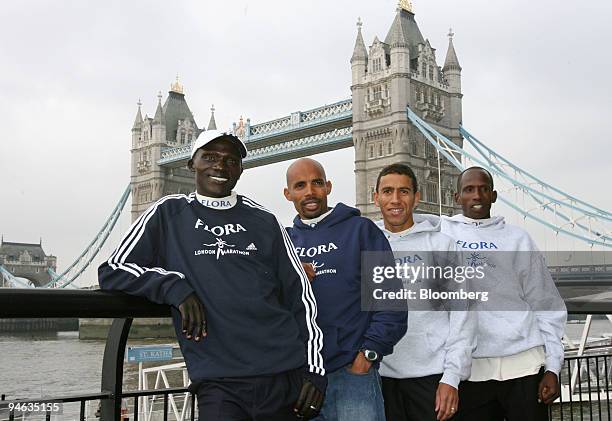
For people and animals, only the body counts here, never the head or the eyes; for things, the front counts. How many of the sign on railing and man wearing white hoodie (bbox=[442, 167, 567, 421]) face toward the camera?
2

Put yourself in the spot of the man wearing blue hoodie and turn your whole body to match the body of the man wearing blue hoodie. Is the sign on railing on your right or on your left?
on your right

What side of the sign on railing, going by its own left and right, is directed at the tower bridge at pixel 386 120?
back

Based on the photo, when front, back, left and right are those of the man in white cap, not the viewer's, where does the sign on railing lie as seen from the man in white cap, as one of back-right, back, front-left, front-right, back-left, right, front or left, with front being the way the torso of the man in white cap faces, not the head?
back

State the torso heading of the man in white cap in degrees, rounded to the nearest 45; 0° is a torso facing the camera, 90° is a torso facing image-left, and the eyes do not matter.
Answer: approximately 0°

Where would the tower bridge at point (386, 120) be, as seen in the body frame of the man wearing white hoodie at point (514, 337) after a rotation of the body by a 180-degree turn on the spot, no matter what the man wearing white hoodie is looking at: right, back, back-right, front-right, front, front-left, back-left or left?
front

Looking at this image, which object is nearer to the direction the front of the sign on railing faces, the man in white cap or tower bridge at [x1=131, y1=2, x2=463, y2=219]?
the man in white cap
